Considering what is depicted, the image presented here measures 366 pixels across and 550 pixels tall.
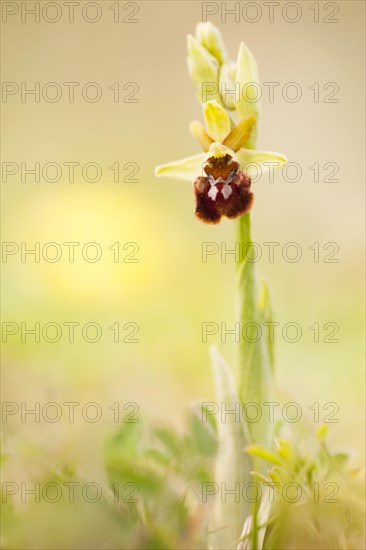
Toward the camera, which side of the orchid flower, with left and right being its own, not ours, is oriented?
front
